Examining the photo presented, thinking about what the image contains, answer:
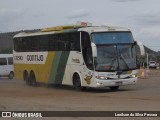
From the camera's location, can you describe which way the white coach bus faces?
facing the viewer and to the right of the viewer

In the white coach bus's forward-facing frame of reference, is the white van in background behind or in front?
behind
